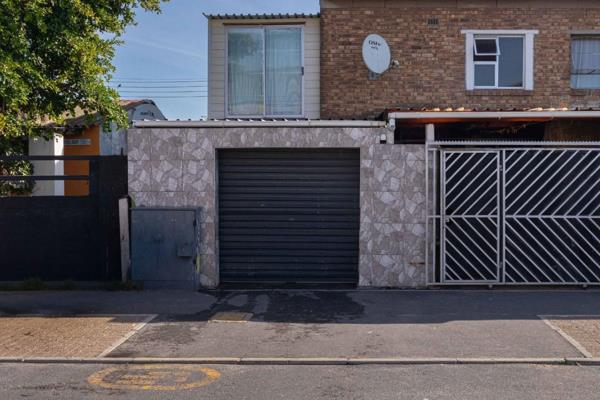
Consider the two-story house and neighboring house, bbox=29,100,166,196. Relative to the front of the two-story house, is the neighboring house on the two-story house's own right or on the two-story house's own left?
on the two-story house's own right

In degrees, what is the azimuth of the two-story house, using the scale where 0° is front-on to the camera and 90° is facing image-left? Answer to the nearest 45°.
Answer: approximately 0°

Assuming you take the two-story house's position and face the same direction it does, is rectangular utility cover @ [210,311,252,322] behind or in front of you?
in front
